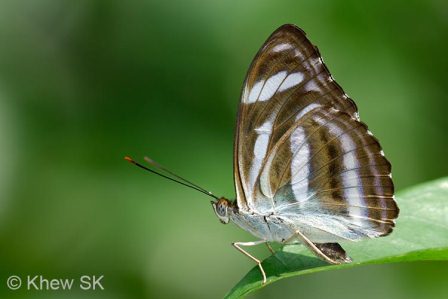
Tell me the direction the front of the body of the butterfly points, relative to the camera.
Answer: to the viewer's left
